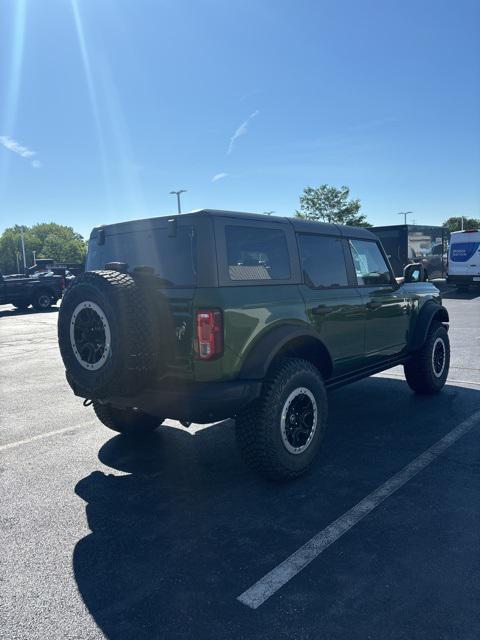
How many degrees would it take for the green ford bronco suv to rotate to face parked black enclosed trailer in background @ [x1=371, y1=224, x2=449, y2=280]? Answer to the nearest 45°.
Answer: approximately 45° to its left

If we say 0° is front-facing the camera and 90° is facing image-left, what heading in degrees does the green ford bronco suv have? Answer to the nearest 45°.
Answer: approximately 225°

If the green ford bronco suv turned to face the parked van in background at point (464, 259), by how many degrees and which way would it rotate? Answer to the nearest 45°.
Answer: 0° — it already faces it

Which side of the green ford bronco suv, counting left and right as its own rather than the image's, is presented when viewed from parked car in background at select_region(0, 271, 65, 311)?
left
